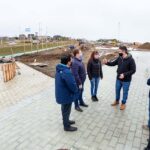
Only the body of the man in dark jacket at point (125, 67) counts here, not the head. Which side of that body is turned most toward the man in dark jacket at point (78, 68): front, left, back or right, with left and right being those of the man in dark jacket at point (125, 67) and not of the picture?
front

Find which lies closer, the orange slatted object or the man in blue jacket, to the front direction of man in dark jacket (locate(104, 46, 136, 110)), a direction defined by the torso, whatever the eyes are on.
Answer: the man in blue jacket

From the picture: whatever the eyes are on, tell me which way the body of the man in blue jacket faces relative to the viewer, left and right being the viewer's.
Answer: facing to the right of the viewer

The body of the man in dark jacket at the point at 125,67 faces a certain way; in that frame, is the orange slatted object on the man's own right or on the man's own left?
on the man's own right

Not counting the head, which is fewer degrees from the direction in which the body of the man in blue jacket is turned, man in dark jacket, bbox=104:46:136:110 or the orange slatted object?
the man in dark jacket

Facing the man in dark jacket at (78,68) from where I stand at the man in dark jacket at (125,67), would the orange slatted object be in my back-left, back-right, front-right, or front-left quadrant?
front-right

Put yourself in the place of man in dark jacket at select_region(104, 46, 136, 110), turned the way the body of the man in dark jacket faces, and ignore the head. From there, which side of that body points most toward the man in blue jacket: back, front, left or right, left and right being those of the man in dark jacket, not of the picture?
front

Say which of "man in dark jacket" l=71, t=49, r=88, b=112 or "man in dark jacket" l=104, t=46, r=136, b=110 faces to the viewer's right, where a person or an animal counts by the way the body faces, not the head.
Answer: "man in dark jacket" l=71, t=49, r=88, b=112

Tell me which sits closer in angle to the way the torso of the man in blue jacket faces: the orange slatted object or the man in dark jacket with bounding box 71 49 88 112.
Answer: the man in dark jacket

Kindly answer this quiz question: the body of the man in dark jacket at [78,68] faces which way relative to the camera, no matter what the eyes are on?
to the viewer's right

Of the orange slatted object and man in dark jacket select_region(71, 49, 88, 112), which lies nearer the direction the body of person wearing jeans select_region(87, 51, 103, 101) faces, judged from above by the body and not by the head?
the man in dark jacket

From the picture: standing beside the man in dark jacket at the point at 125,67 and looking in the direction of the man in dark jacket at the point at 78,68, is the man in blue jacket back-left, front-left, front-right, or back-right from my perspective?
front-left
